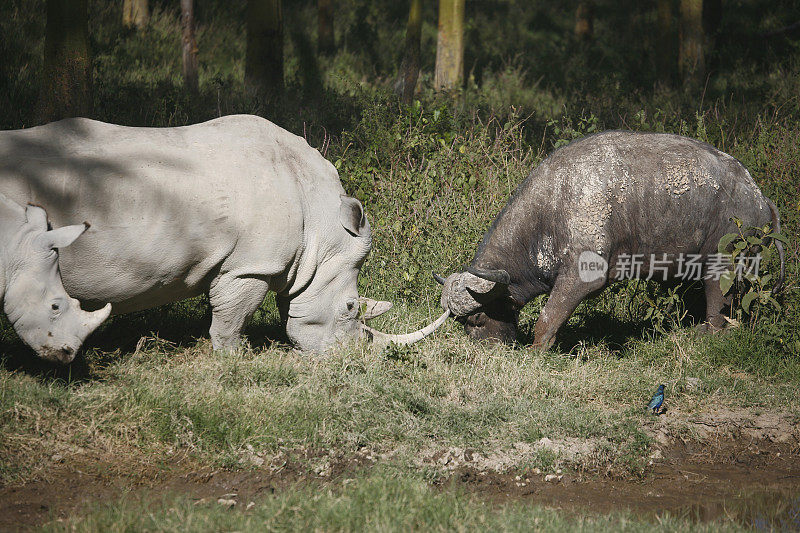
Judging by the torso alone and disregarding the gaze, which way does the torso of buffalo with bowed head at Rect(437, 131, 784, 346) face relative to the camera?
to the viewer's left

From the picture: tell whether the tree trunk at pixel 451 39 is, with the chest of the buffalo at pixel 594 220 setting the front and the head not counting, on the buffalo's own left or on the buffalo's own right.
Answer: on the buffalo's own right

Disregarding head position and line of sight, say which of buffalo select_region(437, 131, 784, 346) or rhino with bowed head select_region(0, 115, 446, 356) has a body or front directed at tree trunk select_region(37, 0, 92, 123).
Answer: buffalo select_region(437, 131, 784, 346)

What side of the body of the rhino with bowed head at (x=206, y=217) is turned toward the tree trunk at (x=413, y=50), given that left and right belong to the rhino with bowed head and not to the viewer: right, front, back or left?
left

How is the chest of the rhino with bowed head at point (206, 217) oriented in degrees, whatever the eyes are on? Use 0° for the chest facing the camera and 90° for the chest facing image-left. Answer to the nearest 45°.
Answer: approximately 270°

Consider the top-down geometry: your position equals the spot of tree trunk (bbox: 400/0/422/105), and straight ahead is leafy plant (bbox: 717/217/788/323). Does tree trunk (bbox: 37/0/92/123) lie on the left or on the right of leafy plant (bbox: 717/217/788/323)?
right

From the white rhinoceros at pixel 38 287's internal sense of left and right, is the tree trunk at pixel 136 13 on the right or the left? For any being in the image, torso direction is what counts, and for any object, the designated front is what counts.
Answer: on its left

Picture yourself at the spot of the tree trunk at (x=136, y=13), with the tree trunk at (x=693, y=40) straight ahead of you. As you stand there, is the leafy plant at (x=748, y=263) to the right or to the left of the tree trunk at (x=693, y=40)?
right

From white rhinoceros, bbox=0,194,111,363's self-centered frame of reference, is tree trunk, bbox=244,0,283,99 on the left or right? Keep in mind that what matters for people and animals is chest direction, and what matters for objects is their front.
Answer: on its left
